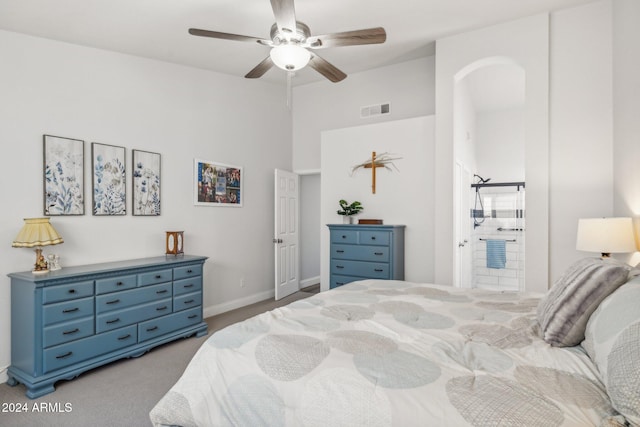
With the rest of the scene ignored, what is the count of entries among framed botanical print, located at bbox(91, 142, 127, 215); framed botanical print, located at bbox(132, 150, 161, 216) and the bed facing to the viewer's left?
1

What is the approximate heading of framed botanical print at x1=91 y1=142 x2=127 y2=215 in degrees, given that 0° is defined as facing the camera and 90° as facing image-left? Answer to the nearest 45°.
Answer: approximately 315°

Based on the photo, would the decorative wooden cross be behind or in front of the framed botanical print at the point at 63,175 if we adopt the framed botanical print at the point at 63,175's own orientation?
in front

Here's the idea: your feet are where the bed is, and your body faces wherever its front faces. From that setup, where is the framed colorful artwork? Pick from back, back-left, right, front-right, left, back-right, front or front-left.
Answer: front-right

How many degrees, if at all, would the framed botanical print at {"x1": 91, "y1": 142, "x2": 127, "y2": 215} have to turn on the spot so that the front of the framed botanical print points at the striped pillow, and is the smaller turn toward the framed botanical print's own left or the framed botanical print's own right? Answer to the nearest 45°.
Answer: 0° — it already faces it

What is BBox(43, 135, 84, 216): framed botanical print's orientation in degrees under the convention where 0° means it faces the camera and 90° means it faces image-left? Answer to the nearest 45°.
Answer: approximately 315°

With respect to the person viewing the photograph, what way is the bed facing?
facing to the left of the viewer

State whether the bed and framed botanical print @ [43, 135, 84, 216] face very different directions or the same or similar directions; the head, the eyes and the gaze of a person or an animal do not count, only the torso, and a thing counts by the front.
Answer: very different directions

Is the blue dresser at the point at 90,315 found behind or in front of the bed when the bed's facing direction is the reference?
in front

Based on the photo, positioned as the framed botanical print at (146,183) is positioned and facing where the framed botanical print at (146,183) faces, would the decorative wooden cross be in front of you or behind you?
in front

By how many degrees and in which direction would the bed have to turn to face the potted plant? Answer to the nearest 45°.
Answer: approximately 90° to its right

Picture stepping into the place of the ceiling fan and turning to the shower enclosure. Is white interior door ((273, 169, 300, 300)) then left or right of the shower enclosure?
left
